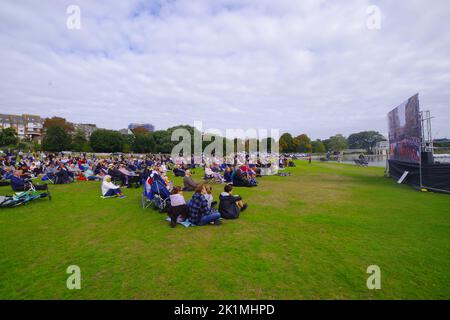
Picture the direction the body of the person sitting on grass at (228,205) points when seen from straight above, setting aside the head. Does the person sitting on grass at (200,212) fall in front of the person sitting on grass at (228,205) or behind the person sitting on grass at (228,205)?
behind

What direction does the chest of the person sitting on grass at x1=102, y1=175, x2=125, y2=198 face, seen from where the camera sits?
to the viewer's right

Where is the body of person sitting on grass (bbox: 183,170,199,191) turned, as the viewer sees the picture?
to the viewer's right

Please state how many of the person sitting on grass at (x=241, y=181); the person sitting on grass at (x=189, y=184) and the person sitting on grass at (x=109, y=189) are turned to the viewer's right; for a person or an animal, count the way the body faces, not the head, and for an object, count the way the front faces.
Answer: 3

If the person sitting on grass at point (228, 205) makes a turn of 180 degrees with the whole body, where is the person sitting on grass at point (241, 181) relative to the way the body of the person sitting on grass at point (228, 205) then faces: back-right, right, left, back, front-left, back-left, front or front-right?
back-right

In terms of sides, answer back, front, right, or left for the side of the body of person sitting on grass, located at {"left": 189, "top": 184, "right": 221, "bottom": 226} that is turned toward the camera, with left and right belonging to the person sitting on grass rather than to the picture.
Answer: right

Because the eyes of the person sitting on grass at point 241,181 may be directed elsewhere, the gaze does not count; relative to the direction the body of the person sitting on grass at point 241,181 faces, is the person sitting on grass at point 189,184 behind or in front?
behind

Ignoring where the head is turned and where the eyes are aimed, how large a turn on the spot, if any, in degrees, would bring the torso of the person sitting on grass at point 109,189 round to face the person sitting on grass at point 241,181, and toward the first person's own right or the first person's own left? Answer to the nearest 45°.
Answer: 0° — they already face them

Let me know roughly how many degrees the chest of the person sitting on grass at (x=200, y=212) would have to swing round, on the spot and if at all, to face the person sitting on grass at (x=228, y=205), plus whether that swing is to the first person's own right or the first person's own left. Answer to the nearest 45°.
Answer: approximately 45° to the first person's own left

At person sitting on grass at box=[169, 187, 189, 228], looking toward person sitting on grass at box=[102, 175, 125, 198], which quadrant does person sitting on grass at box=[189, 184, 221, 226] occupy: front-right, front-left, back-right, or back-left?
back-right

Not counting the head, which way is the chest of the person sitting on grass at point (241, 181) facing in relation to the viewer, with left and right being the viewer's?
facing to the right of the viewer
